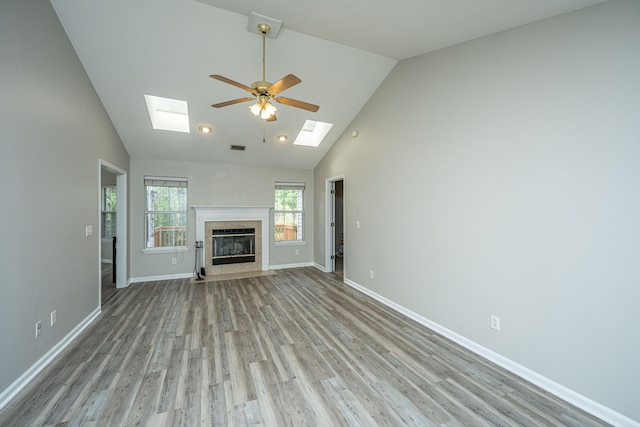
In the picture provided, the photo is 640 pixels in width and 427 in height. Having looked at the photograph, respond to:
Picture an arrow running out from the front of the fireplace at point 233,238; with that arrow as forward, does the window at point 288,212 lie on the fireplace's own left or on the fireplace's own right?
on the fireplace's own left

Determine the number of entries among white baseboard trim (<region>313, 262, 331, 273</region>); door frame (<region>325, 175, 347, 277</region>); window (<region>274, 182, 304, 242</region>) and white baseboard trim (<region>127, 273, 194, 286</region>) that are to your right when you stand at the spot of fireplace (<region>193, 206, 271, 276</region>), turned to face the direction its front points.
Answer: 1

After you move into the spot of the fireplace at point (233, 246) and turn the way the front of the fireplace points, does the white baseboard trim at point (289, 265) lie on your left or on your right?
on your left

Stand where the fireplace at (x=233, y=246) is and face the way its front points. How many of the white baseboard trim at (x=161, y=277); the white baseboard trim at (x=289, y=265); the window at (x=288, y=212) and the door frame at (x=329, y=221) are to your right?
1

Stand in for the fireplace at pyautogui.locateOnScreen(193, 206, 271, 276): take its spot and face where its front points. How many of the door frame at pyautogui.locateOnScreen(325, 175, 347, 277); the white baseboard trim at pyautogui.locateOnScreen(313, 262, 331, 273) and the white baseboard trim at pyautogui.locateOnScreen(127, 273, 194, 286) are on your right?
1

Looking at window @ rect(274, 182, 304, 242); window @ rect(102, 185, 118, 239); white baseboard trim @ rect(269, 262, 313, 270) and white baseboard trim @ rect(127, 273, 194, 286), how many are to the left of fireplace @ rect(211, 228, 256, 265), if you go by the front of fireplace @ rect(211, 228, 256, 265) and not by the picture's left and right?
2

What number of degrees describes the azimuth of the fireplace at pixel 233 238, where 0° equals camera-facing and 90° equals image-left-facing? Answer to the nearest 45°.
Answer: approximately 0°

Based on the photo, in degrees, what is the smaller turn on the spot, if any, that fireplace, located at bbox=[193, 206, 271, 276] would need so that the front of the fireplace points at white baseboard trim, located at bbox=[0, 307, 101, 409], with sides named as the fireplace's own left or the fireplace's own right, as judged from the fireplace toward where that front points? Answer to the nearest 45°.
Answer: approximately 45° to the fireplace's own right

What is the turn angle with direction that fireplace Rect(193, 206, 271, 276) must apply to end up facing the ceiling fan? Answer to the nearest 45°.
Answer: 0° — it already faces it

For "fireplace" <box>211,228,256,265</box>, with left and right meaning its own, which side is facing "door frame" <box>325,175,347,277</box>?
left

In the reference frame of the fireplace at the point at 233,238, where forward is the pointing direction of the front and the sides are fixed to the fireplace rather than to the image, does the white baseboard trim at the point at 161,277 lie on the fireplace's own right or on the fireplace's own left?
on the fireplace's own right
